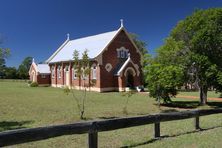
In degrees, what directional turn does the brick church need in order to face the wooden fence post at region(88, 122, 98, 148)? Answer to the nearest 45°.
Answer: approximately 45° to its right

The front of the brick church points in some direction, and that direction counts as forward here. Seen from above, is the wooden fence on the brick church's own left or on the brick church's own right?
on the brick church's own right

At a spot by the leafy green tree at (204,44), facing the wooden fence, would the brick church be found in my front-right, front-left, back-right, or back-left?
back-right

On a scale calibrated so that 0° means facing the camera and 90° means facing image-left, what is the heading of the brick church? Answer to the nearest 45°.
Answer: approximately 315°

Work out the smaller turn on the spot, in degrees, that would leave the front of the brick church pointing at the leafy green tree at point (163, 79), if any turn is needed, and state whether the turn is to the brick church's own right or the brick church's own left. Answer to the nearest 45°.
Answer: approximately 45° to the brick church's own right
